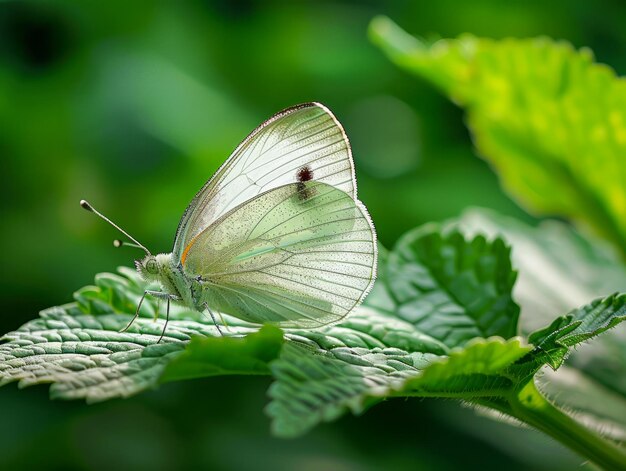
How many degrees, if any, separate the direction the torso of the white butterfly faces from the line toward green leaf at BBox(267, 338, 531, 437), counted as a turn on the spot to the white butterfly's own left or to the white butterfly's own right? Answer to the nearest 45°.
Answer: approximately 90° to the white butterfly's own left

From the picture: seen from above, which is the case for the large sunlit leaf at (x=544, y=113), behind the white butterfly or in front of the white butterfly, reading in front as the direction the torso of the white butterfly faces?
behind

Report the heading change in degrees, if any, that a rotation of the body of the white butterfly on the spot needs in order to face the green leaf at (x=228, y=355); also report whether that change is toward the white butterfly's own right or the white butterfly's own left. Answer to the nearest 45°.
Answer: approximately 90° to the white butterfly's own left

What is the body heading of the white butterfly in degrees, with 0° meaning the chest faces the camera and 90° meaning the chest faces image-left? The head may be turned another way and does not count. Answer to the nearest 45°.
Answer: approximately 90°

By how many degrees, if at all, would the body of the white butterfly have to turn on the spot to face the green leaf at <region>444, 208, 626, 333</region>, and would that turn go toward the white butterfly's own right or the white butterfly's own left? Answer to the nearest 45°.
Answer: approximately 135° to the white butterfly's own right

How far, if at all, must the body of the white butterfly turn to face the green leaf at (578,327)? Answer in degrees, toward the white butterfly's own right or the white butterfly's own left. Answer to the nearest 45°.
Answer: approximately 135° to the white butterfly's own left

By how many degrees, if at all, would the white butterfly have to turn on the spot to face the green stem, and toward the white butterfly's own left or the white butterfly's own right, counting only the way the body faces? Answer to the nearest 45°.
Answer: approximately 135° to the white butterfly's own left
